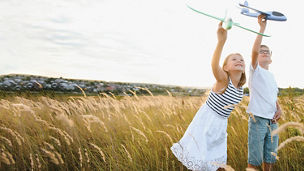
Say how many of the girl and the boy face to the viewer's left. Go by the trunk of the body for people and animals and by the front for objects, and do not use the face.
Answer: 0

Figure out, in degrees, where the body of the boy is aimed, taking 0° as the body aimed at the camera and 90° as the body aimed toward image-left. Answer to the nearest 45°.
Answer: approximately 315°

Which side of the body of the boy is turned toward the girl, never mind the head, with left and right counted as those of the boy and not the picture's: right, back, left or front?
right

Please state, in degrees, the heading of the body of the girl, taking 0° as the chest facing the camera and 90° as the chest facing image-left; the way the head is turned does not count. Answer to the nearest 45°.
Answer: approximately 315°

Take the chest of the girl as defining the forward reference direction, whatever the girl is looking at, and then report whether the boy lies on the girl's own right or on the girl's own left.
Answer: on the girl's own left
